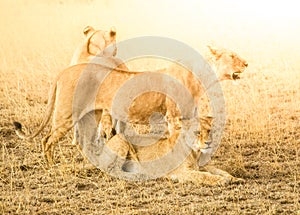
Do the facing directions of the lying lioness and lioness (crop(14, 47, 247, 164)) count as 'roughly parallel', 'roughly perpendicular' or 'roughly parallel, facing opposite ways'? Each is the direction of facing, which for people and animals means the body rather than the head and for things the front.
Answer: roughly parallel

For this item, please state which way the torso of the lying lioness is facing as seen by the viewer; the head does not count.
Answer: to the viewer's right

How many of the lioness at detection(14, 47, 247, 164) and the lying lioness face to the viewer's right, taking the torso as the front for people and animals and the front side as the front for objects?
2

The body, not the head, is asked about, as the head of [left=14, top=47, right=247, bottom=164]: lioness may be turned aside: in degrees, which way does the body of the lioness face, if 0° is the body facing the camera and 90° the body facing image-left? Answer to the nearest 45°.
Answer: approximately 270°
